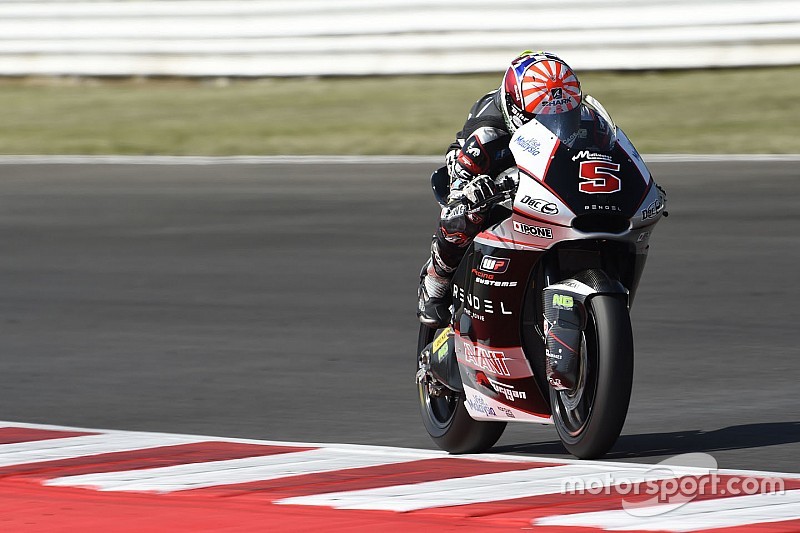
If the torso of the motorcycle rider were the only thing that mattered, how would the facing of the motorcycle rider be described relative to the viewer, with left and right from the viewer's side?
facing the viewer and to the right of the viewer

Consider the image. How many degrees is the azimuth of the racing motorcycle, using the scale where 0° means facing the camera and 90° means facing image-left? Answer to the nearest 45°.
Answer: approximately 315°
